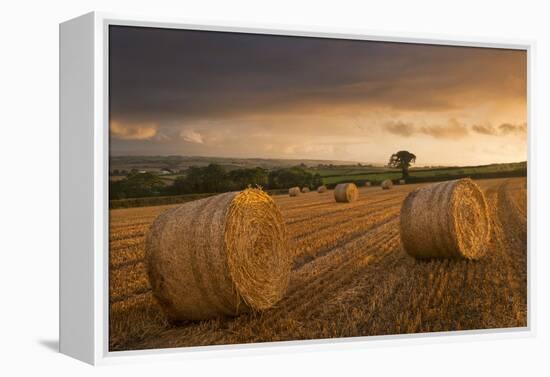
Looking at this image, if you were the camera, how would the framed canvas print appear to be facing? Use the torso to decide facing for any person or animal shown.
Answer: facing the viewer and to the right of the viewer
